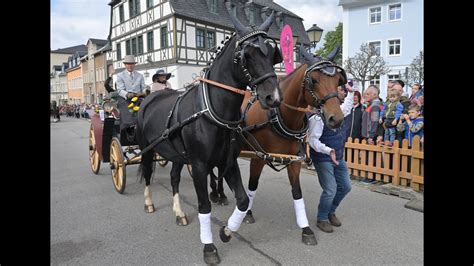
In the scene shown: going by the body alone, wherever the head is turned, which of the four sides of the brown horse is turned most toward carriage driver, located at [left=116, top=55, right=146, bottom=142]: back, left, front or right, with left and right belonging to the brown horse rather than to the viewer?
back

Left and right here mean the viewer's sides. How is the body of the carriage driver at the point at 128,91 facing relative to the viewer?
facing the viewer and to the right of the viewer

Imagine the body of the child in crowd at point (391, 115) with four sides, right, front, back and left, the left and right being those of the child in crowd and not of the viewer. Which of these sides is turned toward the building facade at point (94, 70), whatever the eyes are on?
right

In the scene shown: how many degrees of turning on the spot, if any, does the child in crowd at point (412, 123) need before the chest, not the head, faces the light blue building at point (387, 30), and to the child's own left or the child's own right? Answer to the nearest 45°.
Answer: approximately 135° to the child's own right

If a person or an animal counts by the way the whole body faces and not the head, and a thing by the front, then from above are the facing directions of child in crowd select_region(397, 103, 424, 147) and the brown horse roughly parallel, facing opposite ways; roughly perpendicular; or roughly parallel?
roughly perpendicular

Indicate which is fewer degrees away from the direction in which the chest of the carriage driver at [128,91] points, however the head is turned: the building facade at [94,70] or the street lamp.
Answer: the street lamp

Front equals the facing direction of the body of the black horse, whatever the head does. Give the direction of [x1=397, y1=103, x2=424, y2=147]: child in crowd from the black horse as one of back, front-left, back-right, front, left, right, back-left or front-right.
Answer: left

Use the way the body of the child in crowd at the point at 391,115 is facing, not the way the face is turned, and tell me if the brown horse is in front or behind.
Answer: in front

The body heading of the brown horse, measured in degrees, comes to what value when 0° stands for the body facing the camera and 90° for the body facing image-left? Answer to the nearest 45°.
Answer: approximately 315°

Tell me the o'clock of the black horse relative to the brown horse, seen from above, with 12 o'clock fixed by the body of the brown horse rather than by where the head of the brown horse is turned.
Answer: The black horse is roughly at 3 o'clock from the brown horse.
